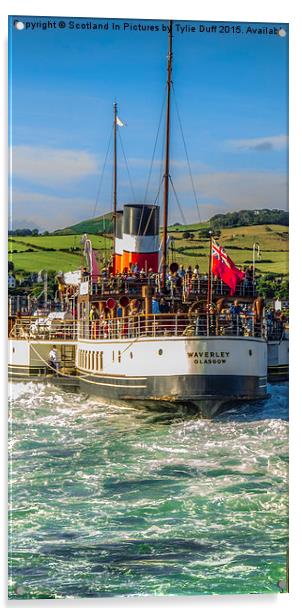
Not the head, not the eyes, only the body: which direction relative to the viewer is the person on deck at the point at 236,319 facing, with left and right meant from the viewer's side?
facing the viewer

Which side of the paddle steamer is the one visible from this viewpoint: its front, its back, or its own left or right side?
back

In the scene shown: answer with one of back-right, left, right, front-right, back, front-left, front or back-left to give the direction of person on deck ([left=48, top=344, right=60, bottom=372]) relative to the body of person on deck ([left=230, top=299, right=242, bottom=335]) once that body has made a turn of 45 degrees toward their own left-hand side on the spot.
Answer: back-right

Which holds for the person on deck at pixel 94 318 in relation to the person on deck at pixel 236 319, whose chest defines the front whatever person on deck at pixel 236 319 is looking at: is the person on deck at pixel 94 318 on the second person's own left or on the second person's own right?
on the second person's own right
